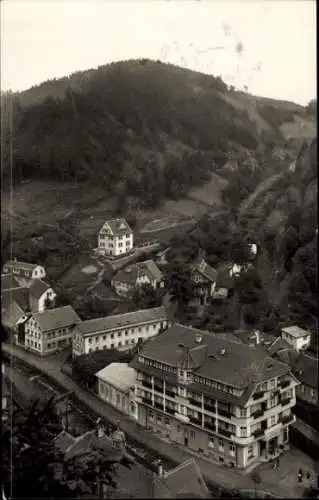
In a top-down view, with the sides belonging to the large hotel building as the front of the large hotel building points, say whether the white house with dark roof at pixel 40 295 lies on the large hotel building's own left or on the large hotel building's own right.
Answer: on the large hotel building's own right

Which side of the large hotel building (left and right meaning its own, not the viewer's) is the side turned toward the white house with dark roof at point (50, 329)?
right

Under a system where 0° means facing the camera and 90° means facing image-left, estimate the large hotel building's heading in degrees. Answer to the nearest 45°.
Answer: approximately 45°

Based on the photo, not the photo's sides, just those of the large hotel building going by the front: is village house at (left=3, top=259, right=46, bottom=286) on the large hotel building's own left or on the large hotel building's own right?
on the large hotel building's own right

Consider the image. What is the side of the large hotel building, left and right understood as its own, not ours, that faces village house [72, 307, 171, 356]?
right

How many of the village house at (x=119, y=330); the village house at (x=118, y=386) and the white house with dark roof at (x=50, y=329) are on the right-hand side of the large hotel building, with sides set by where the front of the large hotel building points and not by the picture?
3

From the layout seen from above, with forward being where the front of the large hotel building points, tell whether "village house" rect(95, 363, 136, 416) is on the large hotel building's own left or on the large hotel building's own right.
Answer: on the large hotel building's own right
